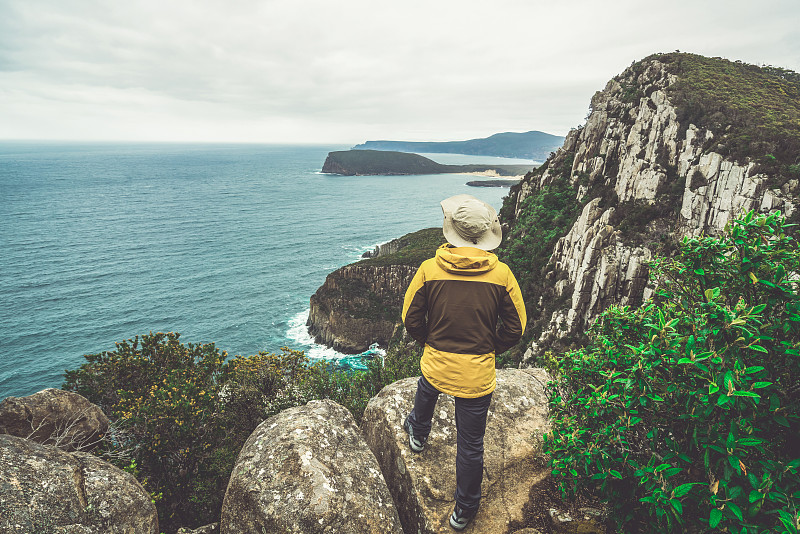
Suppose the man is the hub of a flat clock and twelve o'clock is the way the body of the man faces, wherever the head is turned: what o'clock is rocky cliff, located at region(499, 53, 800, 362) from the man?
The rocky cliff is roughly at 1 o'clock from the man.

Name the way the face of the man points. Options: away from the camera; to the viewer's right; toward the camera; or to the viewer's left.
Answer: away from the camera

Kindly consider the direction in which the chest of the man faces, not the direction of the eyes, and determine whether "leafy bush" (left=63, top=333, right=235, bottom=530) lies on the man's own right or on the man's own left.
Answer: on the man's own left

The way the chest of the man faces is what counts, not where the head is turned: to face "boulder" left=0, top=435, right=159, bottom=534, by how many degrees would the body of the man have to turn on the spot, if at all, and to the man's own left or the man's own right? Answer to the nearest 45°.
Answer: approximately 90° to the man's own left

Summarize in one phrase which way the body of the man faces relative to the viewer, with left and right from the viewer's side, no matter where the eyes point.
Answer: facing away from the viewer
